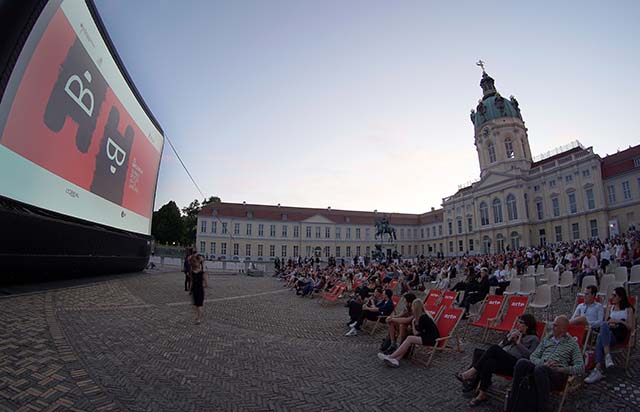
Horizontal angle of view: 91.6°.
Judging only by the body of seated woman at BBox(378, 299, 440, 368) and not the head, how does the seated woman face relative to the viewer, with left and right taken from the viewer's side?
facing to the left of the viewer

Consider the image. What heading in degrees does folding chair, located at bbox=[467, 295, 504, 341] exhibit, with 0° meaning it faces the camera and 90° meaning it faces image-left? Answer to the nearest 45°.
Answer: approximately 45°

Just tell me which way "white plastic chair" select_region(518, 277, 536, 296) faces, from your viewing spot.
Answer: facing the viewer and to the left of the viewer

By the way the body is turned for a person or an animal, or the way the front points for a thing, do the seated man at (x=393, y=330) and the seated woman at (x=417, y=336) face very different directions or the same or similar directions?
same or similar directions

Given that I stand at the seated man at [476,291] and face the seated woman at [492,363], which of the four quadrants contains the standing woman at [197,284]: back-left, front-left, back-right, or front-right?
front-right

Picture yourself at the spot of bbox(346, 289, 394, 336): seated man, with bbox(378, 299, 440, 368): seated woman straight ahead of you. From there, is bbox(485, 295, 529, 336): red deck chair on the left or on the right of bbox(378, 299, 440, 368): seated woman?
left

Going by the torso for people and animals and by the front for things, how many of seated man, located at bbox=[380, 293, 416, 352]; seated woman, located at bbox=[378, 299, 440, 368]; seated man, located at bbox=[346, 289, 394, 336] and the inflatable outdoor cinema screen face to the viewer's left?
3

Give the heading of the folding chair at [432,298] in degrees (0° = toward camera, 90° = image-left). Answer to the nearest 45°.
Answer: approximately 45°

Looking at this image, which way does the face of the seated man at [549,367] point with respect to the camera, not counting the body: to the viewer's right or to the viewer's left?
to the viewer's left

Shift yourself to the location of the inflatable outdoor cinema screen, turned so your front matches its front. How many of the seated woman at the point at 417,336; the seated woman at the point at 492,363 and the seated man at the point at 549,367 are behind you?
0

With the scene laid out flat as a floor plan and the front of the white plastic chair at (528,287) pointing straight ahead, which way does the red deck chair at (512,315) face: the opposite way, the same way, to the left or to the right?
the same way

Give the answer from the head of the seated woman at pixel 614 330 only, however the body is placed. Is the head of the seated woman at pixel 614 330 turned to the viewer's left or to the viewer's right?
to the viewer's left

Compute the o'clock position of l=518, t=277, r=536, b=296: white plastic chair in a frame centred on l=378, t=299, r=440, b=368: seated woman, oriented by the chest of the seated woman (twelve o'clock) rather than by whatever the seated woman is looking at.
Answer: The white plastic chair is roughly at 4 o'clock from the seated woman.

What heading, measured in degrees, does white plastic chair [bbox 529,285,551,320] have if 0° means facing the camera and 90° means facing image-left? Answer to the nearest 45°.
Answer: approximately 45°

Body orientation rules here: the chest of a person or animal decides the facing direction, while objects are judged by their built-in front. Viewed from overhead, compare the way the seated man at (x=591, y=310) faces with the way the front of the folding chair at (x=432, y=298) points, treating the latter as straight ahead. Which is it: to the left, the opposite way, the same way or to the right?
the same way

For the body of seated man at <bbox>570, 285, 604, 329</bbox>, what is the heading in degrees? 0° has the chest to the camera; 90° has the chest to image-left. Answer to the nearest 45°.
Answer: approximately 45°

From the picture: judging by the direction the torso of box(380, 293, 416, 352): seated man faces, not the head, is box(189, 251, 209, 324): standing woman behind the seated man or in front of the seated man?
in front

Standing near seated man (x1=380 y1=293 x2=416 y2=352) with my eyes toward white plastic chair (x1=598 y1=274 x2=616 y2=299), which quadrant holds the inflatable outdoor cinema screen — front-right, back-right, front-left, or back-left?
back-left

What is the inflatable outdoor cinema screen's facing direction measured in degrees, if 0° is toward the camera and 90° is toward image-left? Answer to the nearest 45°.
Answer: approximately 315°

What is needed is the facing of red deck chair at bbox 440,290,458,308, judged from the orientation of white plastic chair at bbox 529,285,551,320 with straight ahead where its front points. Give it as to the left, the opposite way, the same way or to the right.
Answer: the same way

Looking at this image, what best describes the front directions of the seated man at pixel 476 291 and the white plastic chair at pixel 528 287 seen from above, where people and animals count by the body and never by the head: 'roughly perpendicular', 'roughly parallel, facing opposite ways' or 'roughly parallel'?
roughly parallel
